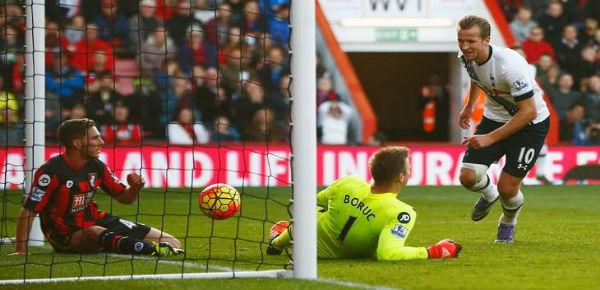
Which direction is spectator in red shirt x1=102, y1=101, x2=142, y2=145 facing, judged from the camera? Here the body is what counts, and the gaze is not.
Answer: toward the camera

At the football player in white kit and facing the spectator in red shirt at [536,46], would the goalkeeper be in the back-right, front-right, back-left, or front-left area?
back-left

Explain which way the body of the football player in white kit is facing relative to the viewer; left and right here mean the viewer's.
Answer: facing the viewer and to the left of the viewer

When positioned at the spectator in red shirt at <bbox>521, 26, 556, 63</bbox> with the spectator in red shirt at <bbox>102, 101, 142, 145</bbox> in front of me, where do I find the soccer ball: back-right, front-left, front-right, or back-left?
front-left

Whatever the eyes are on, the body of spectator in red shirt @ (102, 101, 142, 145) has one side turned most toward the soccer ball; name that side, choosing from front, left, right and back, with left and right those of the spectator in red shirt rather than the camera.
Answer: front

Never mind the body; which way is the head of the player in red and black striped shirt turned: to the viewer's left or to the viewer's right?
to the viewer's right

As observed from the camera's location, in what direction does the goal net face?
facing away from the viewer and to the right of the viewer

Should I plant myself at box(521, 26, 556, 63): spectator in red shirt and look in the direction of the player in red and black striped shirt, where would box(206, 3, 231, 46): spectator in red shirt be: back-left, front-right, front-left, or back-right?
front-right

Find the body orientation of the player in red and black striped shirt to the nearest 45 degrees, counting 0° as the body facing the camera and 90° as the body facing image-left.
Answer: approximately 315°

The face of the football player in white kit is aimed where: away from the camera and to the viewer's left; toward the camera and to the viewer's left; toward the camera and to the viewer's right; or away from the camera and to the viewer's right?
toward the camera and to the viewer's left
